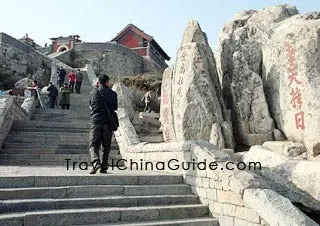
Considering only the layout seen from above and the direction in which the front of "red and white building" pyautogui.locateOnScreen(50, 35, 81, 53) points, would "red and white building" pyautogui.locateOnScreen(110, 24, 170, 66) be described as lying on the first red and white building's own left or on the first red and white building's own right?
on the first red and white building's own left

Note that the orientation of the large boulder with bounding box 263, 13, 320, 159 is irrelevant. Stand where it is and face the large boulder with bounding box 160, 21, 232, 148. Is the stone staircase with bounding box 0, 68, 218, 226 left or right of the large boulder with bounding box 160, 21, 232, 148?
left

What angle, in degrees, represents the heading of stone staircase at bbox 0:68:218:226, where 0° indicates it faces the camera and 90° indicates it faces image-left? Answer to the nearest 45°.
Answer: approximately 0°

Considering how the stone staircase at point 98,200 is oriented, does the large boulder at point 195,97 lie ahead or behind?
behind

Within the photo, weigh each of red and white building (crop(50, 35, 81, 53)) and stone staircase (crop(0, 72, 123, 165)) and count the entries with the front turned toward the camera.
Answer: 2

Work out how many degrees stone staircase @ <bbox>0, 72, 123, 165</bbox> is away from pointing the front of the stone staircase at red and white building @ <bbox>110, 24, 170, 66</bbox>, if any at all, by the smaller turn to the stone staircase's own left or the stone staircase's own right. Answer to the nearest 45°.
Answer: approximately 180°

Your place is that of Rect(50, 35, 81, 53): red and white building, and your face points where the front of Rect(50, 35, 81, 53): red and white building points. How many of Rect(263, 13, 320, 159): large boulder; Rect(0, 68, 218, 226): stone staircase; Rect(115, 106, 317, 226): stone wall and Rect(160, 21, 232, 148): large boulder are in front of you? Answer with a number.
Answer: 4

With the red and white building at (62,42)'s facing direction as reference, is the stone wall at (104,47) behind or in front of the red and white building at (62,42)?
in front

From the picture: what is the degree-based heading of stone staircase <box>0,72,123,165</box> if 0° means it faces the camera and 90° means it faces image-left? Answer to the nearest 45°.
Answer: approximately 0°

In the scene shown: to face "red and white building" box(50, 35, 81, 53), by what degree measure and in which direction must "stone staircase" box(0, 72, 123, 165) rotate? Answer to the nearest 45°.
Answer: approximately 180°

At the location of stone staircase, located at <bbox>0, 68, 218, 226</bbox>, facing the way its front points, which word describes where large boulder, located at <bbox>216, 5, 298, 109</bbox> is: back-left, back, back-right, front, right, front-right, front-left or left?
back-left
